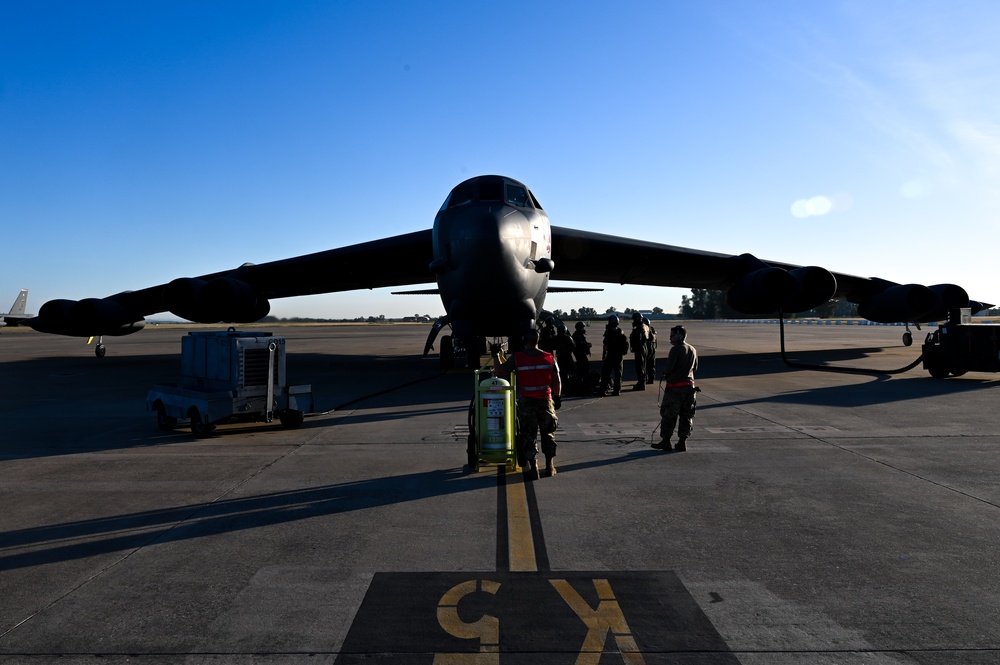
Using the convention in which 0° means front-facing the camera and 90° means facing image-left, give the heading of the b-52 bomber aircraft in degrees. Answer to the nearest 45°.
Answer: approximately 0°

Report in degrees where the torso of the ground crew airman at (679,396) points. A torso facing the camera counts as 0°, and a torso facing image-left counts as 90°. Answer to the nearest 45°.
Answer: approximately 135°

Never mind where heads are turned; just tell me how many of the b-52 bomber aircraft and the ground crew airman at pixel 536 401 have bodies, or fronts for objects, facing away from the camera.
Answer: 1

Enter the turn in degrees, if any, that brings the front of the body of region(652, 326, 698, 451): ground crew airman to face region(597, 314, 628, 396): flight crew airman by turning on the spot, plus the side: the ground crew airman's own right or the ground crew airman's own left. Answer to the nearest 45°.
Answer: approximately 45° to the ground crew airman's own right

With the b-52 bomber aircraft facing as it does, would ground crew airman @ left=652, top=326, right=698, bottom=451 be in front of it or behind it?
in front

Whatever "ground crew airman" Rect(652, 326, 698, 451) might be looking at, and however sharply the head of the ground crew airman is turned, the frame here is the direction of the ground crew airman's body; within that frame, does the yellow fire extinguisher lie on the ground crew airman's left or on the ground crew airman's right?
on the ground crew airman's left

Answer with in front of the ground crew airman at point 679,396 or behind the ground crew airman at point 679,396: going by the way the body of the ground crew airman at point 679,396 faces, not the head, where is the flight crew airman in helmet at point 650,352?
in front

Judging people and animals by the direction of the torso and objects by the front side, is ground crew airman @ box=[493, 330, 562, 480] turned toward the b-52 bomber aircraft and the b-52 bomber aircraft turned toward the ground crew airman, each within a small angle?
yes

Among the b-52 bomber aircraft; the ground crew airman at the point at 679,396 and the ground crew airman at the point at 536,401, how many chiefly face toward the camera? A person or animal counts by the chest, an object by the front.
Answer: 1

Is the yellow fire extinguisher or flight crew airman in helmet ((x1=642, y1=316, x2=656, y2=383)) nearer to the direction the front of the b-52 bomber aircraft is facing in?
the yellow fire extinguisher

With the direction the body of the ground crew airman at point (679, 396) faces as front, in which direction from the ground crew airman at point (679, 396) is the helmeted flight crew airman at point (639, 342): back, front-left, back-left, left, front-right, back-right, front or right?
front-right

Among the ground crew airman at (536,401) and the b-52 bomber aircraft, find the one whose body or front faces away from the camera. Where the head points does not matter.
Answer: the ground crew airman

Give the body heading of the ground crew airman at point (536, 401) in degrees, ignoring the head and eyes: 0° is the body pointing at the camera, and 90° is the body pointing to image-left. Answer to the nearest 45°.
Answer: approximately 180°

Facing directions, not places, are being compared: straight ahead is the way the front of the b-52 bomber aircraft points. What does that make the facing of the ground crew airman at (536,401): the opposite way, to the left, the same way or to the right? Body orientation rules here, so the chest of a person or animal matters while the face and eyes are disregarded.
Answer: the opposite way

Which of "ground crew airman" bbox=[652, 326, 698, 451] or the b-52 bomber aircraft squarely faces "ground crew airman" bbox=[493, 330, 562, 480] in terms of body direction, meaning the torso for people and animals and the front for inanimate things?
the b-52 bomber aircraft
